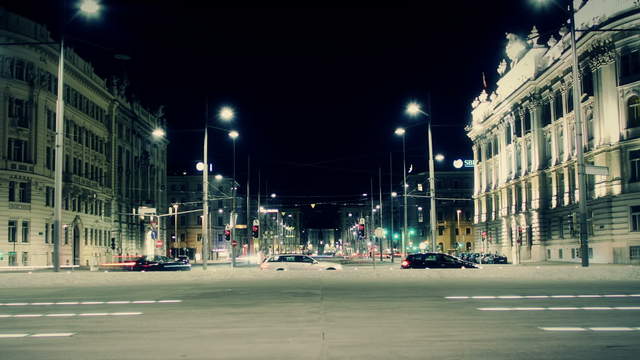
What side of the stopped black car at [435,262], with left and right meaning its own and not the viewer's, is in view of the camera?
right

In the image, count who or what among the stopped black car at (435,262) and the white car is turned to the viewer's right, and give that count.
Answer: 2

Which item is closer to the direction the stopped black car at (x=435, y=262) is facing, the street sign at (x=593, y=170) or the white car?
the street sign

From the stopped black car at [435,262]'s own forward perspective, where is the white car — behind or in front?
behind

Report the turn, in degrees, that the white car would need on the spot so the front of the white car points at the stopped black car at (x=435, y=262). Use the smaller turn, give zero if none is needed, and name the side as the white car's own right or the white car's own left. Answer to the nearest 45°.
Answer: approximately 45° to the white car's own right

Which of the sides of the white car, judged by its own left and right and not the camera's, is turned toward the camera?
right
